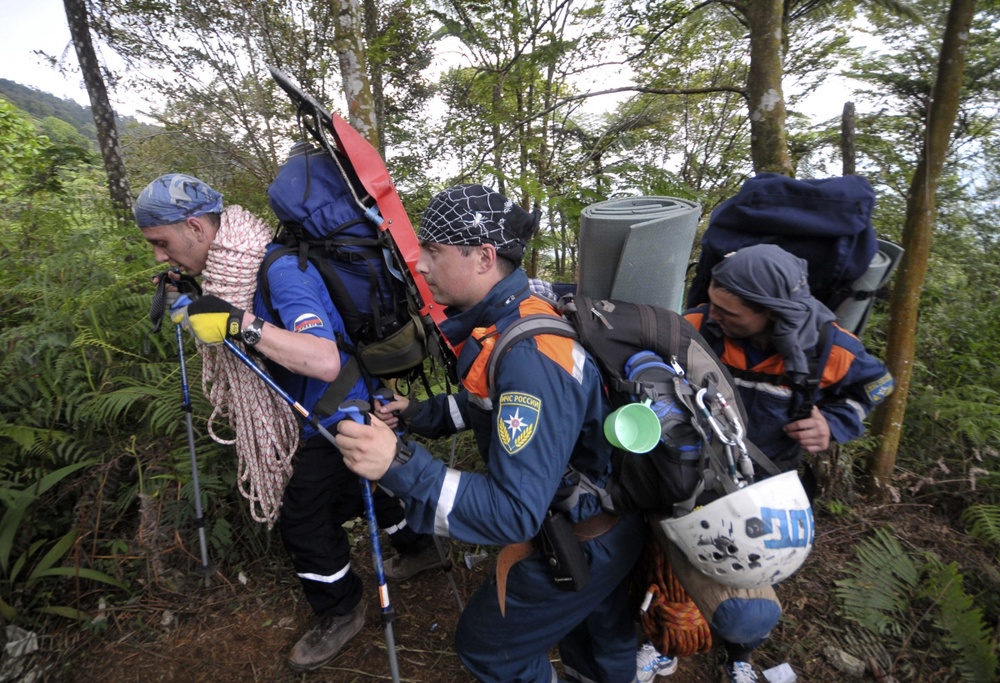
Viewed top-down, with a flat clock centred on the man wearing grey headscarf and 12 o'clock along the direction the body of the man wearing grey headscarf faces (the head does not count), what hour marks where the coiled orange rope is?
The coiled orange rope is roughly at 1 o'clock from the man wearing grey headscarf.

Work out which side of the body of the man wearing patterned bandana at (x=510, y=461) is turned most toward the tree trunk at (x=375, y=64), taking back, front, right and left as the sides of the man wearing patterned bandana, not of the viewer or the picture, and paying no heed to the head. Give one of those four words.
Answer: right

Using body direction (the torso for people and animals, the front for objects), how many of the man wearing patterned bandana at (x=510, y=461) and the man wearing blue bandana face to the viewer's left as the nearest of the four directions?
2

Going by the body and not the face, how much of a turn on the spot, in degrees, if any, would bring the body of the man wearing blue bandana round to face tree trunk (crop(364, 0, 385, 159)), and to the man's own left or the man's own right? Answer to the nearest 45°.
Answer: approximately 90° to the man's own right

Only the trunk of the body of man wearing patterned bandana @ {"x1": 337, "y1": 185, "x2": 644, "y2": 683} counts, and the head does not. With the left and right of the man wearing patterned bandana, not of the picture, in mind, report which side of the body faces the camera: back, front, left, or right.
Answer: left

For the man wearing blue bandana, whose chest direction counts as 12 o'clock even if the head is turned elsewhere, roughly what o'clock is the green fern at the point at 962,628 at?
The green fern is roughly at 7 o'clock from the man wearing blue bandana.

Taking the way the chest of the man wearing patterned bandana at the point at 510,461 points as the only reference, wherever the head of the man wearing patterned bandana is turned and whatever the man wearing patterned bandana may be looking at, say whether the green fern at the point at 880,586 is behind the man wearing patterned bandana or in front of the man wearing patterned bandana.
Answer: behind

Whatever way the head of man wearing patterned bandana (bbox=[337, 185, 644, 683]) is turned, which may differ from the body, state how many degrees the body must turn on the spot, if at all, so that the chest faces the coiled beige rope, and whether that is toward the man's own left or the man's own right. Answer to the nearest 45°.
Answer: approximately 45° to the man's own right

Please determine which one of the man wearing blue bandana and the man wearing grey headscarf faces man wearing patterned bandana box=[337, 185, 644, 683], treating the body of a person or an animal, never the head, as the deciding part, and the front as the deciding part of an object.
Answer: the man wearing grey headscarf

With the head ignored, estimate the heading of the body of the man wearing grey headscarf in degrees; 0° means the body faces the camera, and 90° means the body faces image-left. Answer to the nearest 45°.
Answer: approximately 45°

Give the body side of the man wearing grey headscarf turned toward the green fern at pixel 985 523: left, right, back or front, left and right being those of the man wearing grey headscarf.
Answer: back

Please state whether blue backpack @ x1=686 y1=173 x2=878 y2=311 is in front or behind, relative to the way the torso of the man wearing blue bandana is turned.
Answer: behind

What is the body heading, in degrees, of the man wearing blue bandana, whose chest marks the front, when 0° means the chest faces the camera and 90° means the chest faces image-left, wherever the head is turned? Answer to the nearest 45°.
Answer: approximately 90°
